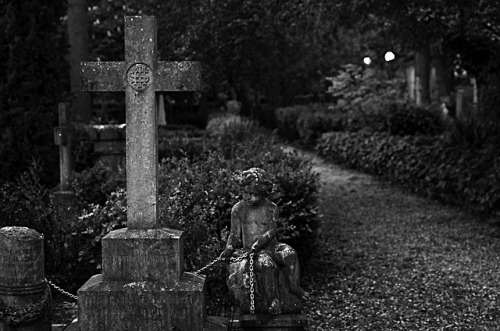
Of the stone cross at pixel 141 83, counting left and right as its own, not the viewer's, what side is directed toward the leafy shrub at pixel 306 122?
back

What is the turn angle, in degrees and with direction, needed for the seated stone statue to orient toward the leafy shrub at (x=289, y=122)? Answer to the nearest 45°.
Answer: approximately 180°

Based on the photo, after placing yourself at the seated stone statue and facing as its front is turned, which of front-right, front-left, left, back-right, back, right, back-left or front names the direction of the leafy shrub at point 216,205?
back

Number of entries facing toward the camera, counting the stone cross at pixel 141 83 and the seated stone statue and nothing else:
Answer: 2

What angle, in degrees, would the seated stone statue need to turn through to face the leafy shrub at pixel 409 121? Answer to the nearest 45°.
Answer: approximately 180°

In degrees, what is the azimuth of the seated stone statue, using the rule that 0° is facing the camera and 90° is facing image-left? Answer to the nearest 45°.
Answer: approximately 0°

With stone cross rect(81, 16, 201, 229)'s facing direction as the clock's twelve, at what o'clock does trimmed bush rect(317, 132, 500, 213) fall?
The trimmed bush is roughly at 7 o'clock from the stone cross.

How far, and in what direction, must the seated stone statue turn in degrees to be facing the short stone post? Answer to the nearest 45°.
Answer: approximately 90° to its right

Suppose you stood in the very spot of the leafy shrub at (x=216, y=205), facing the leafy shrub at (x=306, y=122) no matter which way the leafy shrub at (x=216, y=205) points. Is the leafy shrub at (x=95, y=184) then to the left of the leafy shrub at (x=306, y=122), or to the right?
left

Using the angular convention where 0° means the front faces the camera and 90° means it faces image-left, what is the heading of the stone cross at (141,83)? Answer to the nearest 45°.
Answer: approximately 0°
